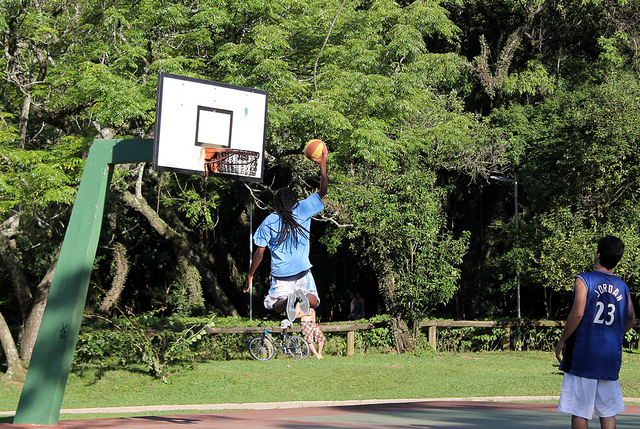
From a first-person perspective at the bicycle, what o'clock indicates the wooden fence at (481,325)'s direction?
The wooden fence is roughly at 5 o'clock from the bicycle.

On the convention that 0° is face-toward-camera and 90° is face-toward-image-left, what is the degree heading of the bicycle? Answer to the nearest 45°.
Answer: approximately 90°

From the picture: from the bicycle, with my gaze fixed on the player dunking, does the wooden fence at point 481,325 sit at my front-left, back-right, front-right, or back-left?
back-left

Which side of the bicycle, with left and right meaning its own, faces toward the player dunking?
left
